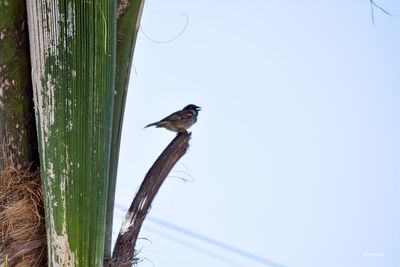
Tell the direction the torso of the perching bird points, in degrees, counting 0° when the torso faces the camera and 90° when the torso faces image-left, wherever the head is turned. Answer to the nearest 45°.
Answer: approximately 270°
